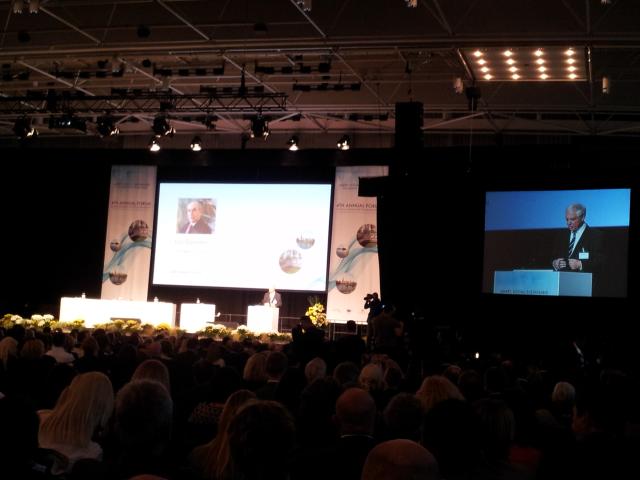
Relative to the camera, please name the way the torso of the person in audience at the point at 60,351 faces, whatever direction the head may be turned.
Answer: away from the camera

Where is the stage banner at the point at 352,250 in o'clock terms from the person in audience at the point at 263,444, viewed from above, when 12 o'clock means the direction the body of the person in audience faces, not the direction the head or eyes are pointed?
The stage banner is roughly at 12 o'clock from the person in audience.

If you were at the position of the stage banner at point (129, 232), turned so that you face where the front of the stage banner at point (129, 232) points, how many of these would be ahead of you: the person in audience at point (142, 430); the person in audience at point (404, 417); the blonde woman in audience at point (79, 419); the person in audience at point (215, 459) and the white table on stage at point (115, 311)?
5

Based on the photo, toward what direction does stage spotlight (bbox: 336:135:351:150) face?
toward the camera

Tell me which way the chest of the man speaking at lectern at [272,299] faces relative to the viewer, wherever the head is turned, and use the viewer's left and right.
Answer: facing the viewer

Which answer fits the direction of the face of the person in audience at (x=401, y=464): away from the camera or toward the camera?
away from the camera

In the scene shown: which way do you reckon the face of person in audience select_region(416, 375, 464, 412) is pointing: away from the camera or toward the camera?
away from the camera

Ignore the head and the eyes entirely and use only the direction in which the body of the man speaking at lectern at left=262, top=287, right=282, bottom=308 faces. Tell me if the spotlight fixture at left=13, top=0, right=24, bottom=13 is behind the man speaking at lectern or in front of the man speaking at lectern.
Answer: in front

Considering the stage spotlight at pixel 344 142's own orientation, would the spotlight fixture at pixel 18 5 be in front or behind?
in front

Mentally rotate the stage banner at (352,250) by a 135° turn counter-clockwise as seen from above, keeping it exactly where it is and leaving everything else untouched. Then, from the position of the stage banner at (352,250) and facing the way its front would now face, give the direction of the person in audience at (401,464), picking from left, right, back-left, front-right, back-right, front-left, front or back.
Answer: back-right

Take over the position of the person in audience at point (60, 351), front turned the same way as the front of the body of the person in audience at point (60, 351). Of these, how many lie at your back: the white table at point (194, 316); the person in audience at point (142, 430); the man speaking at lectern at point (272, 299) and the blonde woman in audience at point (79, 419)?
2

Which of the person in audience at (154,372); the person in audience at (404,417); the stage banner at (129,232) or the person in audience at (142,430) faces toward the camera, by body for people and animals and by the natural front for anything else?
the stage banner

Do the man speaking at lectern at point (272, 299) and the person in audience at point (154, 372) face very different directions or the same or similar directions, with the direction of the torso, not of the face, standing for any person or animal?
very different directions

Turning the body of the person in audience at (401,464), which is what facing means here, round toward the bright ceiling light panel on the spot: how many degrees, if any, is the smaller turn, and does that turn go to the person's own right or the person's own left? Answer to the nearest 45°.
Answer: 0° — they already face it

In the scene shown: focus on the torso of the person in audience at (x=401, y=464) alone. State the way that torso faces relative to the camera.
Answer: away from the camera

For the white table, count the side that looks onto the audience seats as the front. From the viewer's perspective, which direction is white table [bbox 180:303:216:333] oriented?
toward the camera

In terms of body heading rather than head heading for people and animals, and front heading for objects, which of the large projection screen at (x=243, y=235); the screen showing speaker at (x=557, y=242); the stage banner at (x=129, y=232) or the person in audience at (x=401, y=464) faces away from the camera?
the person in audience

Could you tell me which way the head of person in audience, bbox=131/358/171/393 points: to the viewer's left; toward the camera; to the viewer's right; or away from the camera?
away from the camera

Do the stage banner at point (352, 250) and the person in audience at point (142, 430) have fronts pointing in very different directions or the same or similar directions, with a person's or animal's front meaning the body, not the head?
very different directions

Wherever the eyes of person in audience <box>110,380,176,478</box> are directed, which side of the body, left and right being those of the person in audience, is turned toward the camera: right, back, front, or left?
back
